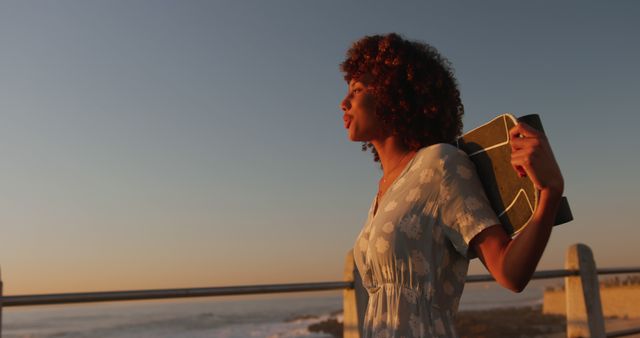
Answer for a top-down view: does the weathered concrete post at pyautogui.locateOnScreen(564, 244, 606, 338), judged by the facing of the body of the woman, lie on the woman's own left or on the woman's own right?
on the woman's own right

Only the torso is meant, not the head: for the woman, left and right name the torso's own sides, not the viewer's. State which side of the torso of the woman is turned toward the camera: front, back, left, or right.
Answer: left

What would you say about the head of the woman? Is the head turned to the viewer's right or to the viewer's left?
to the viewer's left

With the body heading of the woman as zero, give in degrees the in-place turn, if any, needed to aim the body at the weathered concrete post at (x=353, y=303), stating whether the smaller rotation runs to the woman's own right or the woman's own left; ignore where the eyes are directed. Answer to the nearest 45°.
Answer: approximately 90° to the woman's own right
